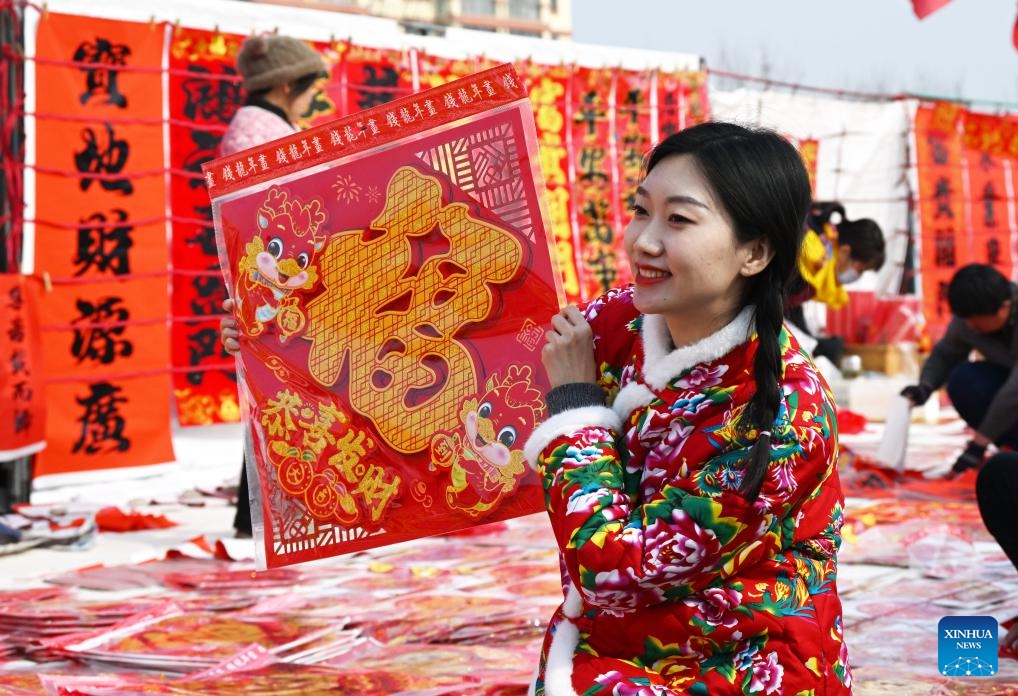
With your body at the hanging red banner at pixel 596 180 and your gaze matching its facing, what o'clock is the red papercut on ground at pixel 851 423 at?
The red papercut on ground is roughly at 10 o'clock from the hanging red banner.

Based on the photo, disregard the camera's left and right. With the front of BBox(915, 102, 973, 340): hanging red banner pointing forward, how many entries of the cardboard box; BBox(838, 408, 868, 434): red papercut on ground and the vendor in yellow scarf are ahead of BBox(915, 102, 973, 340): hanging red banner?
3

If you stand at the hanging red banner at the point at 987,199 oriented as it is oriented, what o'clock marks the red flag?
The red flag is roughly at 12 o'clock from the hanging red banner.

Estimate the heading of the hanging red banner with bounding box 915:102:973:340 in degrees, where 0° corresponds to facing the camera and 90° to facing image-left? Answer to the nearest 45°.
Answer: approximately 0°

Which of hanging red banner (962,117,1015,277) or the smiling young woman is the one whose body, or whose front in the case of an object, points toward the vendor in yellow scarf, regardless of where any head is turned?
the hanging red banner

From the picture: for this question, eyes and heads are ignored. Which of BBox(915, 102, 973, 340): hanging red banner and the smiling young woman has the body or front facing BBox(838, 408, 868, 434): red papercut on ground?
the hanging red banner

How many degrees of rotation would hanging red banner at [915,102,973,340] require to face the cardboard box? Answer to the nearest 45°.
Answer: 0° — it already faces it
